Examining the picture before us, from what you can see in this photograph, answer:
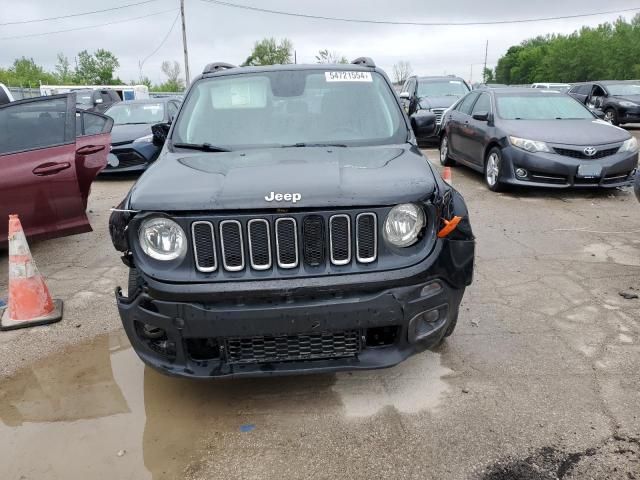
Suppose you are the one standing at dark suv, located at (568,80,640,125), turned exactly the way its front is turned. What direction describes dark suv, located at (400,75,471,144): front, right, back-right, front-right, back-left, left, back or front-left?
right

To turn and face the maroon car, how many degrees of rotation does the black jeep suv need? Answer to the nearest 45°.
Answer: approximately 135° to its right

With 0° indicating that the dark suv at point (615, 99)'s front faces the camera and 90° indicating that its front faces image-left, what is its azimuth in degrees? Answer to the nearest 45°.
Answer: approximately 315°

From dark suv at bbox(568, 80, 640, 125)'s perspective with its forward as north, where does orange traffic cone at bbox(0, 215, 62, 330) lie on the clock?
The orange traffic cone is roughly at 2 o'clock from the dark suv.

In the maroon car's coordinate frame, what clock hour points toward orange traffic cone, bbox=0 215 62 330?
The orange traffic cone is roughly at 11 o'clock from the maroon car.

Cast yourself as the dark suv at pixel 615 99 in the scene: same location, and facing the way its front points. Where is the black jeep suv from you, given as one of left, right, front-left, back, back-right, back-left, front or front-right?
front-right

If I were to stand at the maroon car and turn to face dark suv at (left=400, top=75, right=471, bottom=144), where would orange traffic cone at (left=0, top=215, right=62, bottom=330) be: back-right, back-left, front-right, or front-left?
back-right

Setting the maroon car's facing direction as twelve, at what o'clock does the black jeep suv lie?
The black jeep suv is roughly at 10 o'clock from the maroon car.

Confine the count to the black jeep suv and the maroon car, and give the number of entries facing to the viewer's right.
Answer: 0

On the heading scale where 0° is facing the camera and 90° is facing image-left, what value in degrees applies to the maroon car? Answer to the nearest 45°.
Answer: approximately 45°
